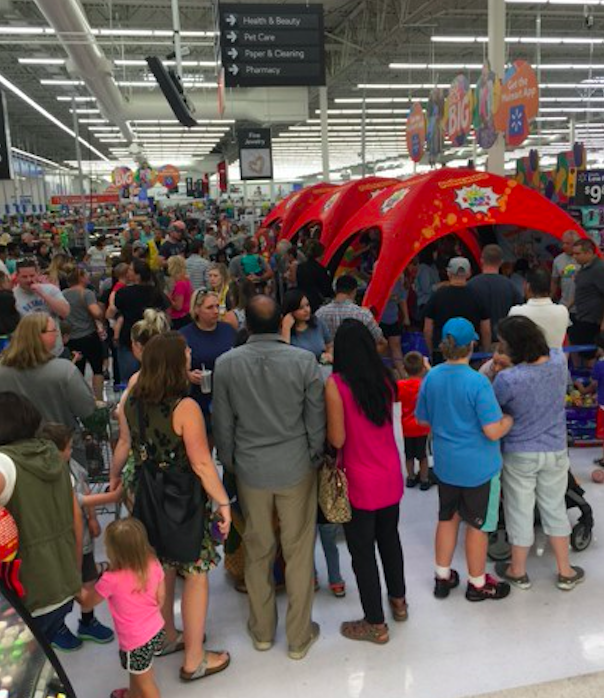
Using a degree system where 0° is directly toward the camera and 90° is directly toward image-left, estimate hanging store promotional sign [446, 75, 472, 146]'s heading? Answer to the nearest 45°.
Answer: approximately 45°

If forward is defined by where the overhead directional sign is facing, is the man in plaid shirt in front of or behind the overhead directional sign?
in front

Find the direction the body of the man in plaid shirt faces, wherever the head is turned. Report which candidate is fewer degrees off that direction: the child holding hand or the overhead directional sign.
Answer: the overhead directional sign

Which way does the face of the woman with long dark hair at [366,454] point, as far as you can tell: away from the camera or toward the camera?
away from the camera

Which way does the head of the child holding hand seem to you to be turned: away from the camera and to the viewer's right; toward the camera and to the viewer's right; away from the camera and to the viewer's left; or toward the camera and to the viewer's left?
away from the camera and to the viewer's right

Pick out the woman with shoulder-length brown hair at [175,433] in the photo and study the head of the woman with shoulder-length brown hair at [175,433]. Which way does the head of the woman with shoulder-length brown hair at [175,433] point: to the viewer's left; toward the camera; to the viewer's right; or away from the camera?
away from the camera

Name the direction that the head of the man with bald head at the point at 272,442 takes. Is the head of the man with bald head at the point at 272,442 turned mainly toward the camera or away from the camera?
away from the camera

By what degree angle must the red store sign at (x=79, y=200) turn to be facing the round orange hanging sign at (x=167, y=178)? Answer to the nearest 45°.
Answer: approximately 90° to its left

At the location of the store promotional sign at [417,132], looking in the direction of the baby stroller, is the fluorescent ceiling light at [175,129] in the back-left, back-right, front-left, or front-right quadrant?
back-right

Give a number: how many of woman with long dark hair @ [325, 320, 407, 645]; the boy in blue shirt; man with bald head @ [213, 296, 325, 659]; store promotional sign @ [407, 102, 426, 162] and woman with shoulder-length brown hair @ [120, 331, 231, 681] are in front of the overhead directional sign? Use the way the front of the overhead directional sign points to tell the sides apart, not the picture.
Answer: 4

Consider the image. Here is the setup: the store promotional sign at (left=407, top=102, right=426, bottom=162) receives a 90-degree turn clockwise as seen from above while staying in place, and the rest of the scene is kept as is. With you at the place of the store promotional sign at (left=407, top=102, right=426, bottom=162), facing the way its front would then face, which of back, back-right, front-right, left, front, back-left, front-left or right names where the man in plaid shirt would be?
back-left

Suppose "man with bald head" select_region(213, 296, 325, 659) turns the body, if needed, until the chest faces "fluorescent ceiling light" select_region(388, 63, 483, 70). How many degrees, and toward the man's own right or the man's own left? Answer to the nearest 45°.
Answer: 0° — they already face it

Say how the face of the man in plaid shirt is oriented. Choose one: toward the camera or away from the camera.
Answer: away from the camera

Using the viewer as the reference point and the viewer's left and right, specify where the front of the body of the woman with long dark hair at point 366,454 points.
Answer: facing away from the viewer and to the left of the viewer

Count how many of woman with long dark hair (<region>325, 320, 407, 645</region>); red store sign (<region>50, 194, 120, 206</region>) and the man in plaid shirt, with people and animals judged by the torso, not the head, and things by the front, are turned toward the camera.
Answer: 1
